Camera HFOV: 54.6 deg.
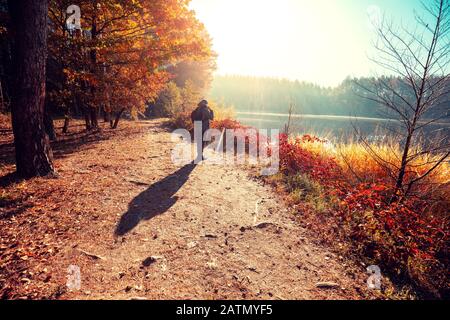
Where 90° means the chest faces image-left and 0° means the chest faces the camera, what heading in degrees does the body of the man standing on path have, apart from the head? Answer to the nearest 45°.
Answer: approximately 180°
